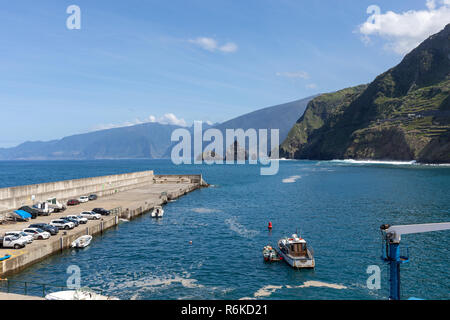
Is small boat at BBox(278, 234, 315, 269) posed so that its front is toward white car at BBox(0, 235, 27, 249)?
no
